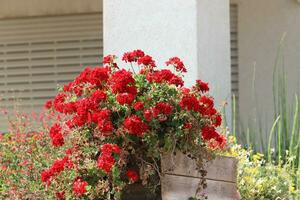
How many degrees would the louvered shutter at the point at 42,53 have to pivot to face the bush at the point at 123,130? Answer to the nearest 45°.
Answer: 0° — it already faces it

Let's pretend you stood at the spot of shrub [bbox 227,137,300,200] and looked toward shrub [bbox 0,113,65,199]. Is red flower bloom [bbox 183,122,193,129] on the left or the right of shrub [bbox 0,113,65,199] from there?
left

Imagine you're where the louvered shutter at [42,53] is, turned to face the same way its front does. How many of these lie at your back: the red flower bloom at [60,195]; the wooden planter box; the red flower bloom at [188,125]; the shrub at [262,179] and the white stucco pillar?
0

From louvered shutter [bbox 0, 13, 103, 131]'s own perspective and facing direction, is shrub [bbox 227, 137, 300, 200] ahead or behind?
ahead

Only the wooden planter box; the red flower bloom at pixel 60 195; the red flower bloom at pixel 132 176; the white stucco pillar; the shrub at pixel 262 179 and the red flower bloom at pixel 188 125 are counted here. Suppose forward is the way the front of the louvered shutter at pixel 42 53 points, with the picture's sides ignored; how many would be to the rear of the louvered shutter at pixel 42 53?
0

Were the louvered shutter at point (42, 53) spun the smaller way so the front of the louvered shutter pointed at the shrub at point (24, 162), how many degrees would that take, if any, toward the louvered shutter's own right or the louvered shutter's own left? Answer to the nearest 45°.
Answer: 0° — it already faces it

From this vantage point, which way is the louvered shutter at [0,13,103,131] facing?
toward the camera

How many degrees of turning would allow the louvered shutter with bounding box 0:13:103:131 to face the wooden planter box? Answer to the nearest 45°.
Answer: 0° — it already faces it

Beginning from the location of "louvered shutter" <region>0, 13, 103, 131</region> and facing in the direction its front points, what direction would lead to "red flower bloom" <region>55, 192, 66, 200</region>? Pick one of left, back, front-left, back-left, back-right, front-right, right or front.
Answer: front

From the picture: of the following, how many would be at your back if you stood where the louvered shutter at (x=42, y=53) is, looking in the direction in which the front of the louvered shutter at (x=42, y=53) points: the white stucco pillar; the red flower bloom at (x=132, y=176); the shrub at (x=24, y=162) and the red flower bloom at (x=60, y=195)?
0

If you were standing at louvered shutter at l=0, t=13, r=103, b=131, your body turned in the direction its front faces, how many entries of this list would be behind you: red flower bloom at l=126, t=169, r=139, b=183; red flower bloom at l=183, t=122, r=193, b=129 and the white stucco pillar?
0

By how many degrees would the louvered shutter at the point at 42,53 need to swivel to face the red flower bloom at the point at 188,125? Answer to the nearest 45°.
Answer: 0° — it already faces it

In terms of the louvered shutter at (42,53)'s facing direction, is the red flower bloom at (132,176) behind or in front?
in front

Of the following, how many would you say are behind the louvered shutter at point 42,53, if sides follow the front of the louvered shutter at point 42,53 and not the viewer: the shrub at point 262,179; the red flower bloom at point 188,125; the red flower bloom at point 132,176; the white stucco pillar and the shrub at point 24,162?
0
